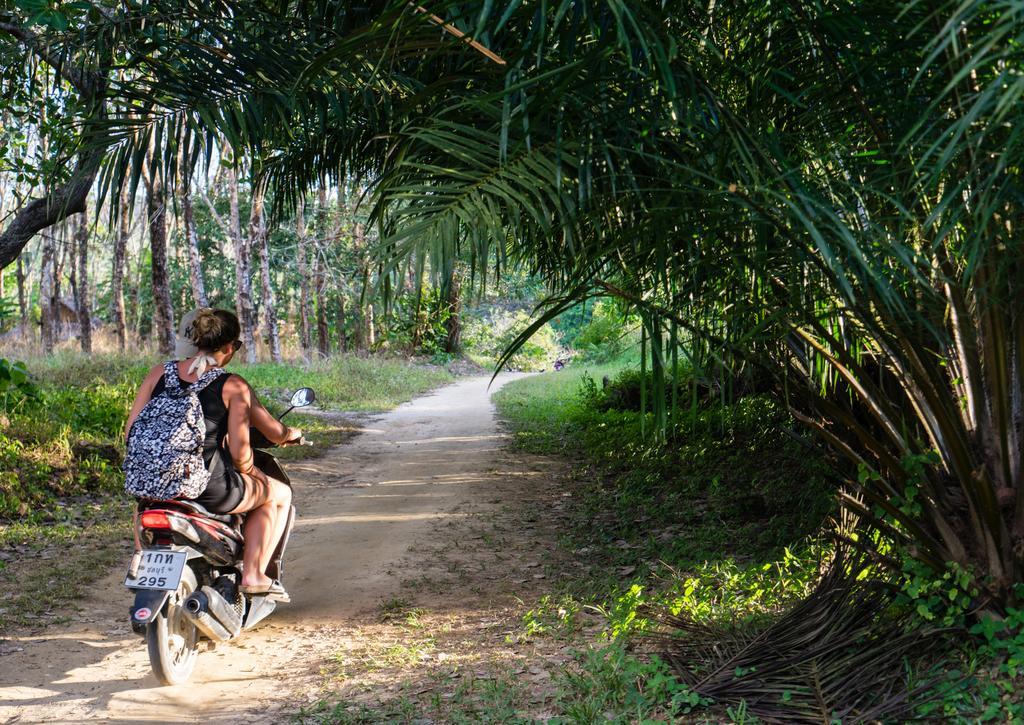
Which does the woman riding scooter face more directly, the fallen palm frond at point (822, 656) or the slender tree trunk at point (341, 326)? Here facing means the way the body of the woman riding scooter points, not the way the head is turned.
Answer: the slender tree trunk

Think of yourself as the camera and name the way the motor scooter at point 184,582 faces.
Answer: facing away from the viewer and to the right of the viewer

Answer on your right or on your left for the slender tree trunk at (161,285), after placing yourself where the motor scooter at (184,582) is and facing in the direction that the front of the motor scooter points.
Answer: on your left

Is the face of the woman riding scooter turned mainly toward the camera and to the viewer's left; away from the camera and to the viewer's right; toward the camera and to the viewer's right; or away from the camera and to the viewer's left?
away from the camera and to the viewer's right

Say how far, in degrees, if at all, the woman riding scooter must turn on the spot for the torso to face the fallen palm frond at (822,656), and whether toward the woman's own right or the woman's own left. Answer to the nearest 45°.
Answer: approximately 90° to the woman's own right

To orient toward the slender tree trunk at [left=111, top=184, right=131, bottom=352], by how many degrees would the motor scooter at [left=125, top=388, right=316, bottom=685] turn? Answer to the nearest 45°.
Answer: approximately 45° to its left

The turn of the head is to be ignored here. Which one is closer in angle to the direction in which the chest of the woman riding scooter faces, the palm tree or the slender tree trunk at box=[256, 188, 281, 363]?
the slender tree trunk

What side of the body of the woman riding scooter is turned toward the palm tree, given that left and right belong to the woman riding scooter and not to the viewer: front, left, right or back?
right

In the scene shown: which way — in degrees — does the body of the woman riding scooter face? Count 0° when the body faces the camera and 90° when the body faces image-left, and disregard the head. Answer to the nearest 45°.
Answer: approximately 225°
